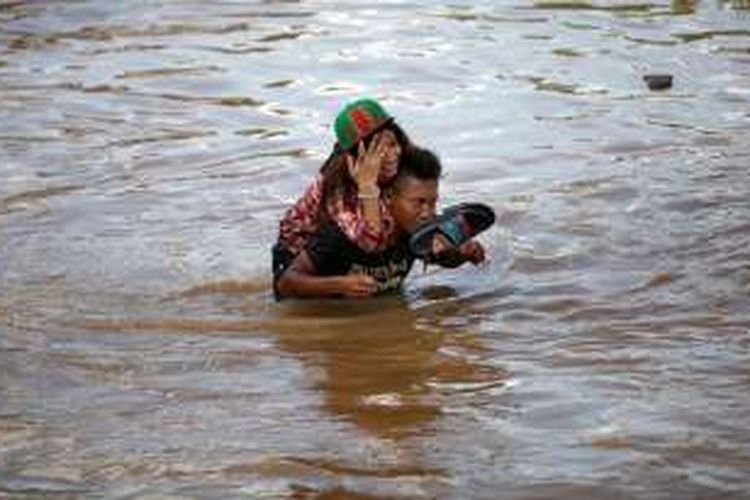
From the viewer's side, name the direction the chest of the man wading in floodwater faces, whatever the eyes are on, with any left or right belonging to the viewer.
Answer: facing the viewer and to the right of the viewer

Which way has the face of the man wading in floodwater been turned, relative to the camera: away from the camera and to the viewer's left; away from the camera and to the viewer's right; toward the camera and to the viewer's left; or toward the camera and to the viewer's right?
toward the camera and to the viewer's right

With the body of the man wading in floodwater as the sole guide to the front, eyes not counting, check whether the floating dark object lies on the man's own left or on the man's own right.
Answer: on the man's own left
